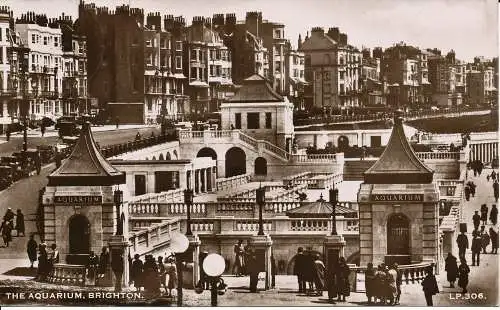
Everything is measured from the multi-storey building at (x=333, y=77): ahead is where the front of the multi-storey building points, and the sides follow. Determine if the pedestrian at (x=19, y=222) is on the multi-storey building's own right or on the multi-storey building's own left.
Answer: on the multi-storey building's own right

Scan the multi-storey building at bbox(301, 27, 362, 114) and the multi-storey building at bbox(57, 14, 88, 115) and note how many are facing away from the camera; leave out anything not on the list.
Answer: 0

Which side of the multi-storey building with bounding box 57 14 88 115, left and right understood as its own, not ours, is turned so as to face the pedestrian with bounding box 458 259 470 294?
front

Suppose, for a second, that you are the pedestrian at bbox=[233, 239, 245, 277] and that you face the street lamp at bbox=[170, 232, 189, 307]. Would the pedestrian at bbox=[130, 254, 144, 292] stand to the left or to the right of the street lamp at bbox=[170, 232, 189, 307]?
right

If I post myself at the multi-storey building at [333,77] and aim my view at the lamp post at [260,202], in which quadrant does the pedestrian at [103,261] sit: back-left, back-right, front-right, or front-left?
front-right

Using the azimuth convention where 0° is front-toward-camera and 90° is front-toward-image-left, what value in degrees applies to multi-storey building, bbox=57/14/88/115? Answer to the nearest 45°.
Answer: approximately 315°

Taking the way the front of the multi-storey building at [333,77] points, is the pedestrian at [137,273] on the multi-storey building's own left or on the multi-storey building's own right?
on the multi-storey building's own right

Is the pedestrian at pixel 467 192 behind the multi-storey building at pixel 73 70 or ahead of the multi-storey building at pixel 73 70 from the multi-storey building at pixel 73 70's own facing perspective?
ahead

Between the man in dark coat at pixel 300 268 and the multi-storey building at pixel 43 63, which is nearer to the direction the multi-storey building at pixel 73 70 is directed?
the man in dark coat

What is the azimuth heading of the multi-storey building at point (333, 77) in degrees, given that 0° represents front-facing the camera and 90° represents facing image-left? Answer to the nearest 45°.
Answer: approximately 315°
